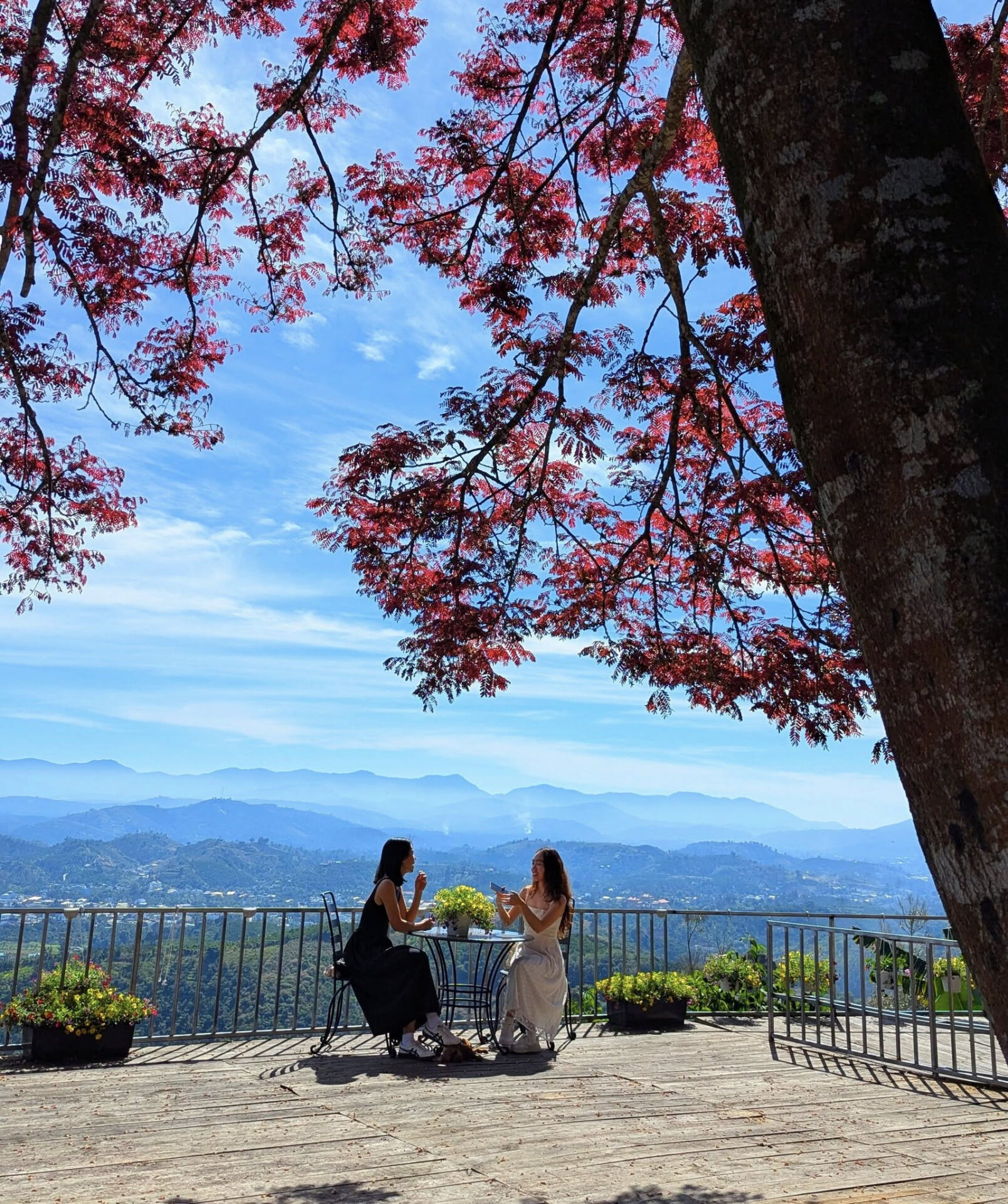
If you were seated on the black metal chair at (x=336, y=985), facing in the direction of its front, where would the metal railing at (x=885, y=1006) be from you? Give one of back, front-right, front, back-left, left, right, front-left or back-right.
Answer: front

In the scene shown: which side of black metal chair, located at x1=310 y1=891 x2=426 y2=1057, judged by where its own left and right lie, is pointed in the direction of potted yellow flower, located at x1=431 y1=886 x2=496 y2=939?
front

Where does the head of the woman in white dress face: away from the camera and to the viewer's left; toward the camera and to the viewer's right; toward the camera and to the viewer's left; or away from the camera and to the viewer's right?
toward the camera and to the viewer's left

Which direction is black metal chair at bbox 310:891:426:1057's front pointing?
to the viewer's right

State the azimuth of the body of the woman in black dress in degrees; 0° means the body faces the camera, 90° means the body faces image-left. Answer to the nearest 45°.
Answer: approximately 270°

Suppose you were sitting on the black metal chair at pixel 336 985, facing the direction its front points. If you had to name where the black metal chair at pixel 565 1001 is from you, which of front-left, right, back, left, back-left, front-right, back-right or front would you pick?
front

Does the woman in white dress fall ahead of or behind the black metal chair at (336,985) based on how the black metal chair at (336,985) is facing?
ahead

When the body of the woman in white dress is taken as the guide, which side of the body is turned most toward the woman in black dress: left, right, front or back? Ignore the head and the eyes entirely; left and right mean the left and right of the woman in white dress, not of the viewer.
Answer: front

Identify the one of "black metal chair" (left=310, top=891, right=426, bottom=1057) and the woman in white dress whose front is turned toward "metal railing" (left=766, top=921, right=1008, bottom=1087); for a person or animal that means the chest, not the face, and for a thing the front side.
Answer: the black metal chair

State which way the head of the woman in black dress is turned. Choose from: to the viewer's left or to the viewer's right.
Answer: to the viewer's right

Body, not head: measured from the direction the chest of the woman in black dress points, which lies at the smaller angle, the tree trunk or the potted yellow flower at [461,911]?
the potted yellow flower

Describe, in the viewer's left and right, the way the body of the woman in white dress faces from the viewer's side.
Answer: facing the viewer and to the left of the viewer

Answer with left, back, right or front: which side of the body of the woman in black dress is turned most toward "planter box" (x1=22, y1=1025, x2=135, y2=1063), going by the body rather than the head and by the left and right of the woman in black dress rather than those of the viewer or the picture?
back
